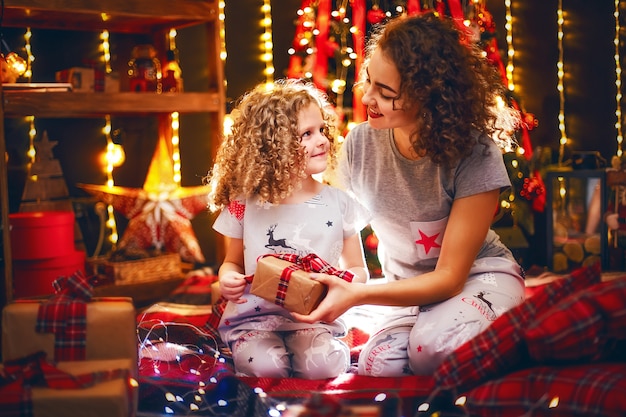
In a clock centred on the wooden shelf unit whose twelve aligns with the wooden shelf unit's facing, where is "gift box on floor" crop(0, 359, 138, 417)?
The gift box on floor is roughly at 12 o'clock from the wooden shelf unit.

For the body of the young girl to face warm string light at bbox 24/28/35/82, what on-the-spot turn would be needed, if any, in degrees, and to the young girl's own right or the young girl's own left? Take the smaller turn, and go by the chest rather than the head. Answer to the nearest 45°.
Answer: approximately 135° to the young girl's own right

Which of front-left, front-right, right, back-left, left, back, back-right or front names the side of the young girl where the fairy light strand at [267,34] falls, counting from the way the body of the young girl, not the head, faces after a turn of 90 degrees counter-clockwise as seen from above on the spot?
left

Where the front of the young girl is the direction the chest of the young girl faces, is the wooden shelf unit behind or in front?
behind

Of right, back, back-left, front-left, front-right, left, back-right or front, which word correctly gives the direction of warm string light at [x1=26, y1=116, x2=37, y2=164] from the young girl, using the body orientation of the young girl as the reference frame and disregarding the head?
back-right

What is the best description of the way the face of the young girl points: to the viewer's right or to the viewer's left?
to the viewer's right

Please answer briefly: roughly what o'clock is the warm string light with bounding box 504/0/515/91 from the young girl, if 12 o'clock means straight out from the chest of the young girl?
The warm string light is roughly at 7 o'clock from the young girl.

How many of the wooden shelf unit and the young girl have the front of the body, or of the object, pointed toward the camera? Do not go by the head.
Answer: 2

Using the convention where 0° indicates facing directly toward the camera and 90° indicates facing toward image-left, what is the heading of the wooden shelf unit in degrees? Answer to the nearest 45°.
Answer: approximately 0°

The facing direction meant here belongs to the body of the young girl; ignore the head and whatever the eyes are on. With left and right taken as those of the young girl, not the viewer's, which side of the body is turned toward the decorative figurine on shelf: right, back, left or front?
back
